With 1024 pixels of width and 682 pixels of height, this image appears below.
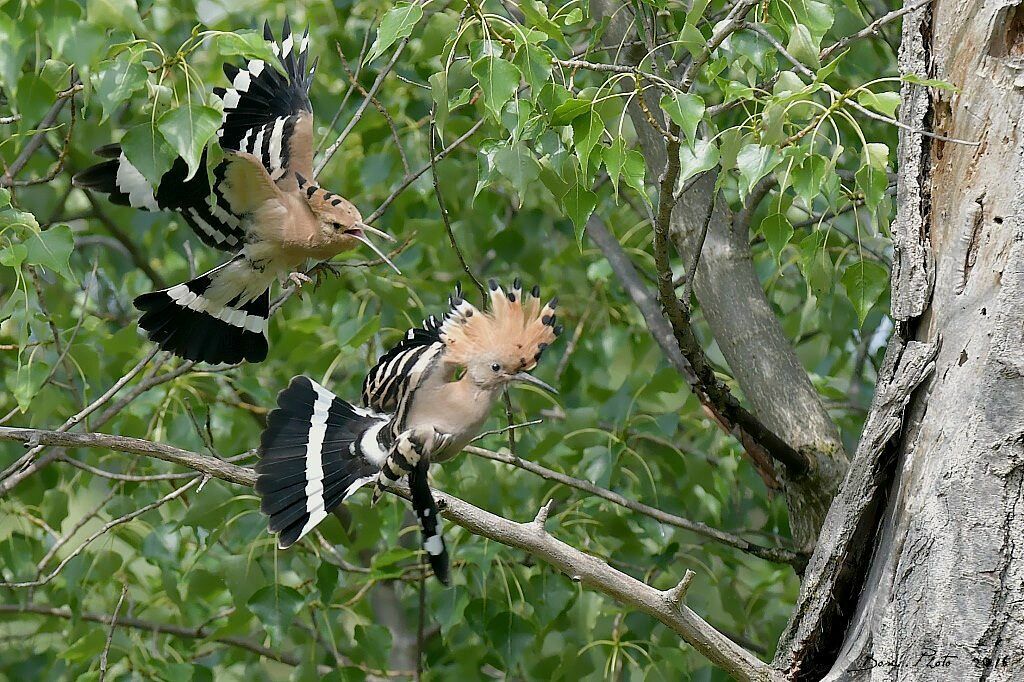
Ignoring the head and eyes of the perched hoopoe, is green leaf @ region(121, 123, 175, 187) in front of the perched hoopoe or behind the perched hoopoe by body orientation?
behind

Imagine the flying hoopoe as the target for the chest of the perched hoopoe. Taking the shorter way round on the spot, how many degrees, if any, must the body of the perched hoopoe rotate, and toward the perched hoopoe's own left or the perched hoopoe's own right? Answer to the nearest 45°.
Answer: approximately 135° to the perched hoopoe's own left

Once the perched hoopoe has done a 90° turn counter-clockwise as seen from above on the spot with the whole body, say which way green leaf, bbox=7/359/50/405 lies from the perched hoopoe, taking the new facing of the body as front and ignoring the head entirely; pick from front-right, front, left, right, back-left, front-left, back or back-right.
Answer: left

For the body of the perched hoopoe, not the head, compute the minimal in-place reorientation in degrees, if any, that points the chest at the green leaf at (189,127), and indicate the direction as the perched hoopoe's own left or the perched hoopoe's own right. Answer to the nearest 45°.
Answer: approximately 135° to the perched hoopoe's own right

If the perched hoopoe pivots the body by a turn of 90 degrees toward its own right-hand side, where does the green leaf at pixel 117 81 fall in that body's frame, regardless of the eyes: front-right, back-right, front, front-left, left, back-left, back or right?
front-right

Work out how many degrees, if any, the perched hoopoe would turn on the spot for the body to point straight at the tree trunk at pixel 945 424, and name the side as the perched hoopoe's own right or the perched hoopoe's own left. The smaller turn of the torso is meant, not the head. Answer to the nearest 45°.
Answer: approximately 45° to the perched hoopoe's own right

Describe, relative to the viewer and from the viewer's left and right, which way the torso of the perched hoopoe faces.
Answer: facing to the right of the viewer

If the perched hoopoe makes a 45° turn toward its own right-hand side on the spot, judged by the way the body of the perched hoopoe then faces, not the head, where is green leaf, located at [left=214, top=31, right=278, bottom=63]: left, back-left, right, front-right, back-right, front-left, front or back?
right
